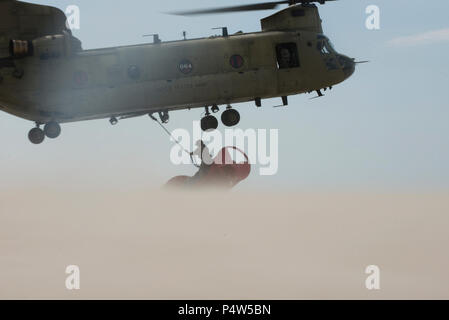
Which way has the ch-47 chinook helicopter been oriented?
to the viewer's right
